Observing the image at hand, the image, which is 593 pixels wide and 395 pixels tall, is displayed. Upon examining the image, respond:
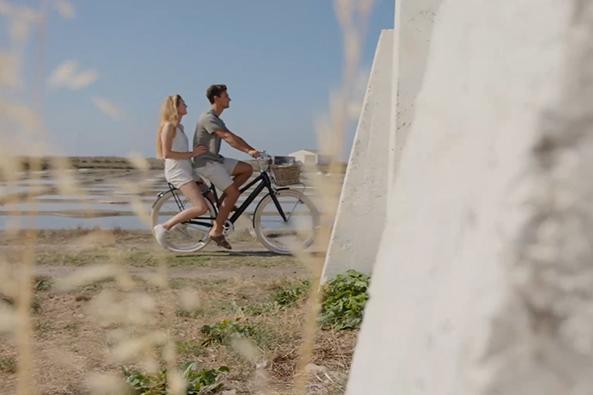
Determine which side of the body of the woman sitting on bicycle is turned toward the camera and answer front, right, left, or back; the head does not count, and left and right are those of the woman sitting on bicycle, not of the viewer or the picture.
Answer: right

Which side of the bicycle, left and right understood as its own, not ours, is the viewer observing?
right

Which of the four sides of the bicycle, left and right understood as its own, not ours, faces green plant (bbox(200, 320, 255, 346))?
right

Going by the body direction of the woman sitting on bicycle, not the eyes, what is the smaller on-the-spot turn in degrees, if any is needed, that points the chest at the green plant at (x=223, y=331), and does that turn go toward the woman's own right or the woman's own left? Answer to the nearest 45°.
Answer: approximately 90° to the woman's own right

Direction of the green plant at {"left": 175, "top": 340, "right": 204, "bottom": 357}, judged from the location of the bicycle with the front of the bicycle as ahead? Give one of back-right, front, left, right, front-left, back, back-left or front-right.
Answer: right

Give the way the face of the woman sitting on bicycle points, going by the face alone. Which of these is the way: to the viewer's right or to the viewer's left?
to the viewer's right

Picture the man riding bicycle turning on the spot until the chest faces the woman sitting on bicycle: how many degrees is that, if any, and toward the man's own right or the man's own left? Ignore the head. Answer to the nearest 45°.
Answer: approximately 180°

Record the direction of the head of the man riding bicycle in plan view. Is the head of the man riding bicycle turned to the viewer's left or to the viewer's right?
to the viewer's right

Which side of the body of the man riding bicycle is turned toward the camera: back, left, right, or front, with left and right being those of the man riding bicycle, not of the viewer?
right

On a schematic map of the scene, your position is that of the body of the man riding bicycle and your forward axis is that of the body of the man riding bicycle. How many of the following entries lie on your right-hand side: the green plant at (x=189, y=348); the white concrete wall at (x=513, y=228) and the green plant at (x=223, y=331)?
3
